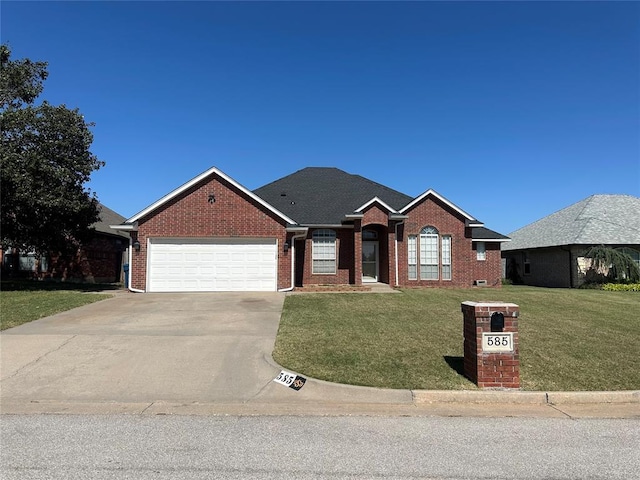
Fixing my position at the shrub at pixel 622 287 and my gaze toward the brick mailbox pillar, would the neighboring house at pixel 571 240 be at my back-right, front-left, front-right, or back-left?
back-right

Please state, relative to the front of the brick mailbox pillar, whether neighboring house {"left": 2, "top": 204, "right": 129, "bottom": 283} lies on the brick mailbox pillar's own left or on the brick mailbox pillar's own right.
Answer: on the brick mailbox pillar's own right

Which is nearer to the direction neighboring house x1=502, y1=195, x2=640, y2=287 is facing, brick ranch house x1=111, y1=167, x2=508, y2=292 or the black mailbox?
the black mailbox

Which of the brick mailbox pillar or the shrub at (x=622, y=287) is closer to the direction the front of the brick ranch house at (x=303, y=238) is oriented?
the brick mailbox pillar

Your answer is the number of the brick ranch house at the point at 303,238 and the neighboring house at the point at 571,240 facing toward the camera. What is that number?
2

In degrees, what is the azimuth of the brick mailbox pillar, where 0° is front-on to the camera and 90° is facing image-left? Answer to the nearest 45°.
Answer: approximately 0°

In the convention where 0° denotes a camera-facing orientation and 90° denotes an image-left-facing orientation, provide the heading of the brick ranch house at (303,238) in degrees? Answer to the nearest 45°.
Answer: approximately 0°

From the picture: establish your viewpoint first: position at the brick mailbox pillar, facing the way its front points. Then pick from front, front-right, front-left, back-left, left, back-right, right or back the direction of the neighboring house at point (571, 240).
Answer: back
